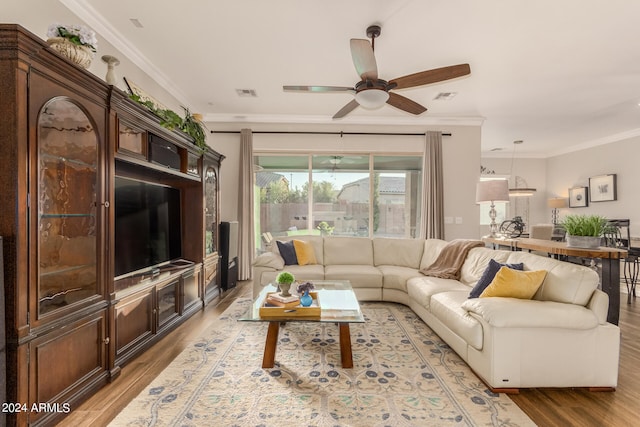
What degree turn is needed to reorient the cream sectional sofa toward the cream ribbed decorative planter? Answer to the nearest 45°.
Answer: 0° — it already faces it

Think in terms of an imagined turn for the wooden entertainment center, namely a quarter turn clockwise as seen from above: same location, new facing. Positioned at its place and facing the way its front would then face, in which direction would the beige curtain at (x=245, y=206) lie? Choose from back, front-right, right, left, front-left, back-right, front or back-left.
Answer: back

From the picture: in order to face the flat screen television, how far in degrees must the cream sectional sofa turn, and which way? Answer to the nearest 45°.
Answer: approximately 45° to its right

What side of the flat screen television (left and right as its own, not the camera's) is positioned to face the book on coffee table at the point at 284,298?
front

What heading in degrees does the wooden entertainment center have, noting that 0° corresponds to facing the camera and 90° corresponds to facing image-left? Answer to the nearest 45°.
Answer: approximately 315°

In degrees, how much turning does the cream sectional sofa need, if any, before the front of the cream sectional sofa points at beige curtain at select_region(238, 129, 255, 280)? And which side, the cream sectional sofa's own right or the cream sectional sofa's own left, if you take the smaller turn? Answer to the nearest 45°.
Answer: approximately 90° to the cream sectional sofa's own right

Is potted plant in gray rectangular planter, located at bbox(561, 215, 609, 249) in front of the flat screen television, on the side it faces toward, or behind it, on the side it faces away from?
in front

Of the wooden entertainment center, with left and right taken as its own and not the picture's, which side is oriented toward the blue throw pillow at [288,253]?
left

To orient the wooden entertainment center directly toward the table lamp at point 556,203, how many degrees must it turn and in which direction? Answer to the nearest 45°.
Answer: approximately 45° to its left

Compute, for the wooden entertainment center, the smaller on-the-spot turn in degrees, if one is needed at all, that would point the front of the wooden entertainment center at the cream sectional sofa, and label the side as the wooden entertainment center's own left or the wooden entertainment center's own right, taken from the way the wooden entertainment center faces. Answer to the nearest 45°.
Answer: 0° — it already faces it

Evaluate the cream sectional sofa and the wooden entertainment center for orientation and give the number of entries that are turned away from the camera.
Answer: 0

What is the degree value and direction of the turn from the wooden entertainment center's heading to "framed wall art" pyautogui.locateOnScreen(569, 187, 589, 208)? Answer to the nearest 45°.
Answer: approximately 45° to its left

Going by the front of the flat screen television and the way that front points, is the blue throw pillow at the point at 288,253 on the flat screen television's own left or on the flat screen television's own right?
on the flat screen television's own left
